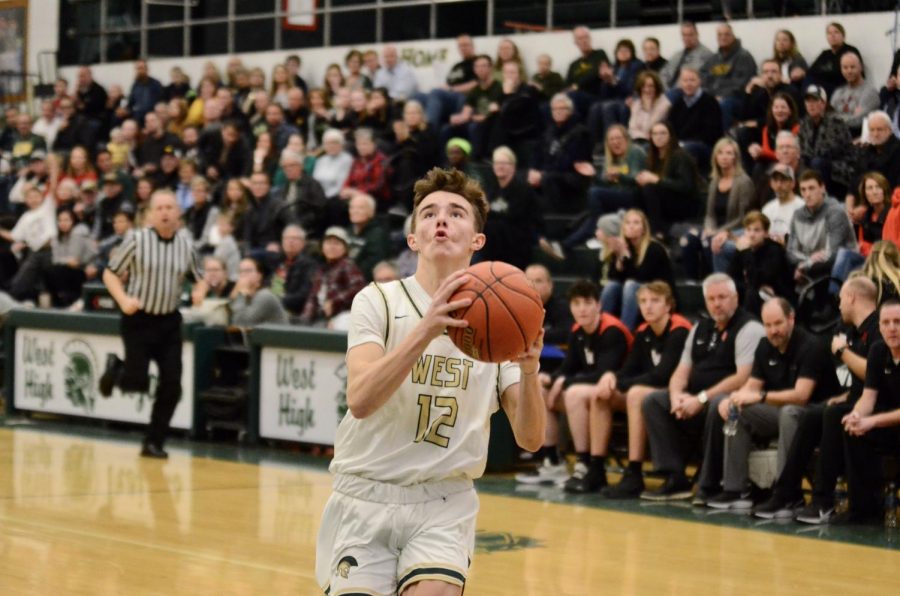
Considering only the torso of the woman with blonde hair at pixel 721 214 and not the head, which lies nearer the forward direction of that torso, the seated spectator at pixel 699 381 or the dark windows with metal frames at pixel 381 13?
the seated spectator

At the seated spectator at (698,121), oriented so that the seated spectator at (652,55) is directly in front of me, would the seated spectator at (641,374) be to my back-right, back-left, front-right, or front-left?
back-left

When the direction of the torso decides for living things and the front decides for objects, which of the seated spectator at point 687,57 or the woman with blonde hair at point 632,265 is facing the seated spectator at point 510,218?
the seated spectator at point 687,57

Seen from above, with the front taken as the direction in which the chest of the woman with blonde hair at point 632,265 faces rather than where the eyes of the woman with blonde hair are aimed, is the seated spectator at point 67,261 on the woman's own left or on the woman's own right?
on the woman's own right

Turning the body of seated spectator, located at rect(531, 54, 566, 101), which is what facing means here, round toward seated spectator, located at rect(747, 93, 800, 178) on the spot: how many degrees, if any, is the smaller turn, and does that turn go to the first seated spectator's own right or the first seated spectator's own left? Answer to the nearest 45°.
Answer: approximately 90° to the first seated spectator's own left

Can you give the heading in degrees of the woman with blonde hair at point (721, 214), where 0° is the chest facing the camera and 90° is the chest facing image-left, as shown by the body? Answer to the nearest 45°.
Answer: approximately 45°

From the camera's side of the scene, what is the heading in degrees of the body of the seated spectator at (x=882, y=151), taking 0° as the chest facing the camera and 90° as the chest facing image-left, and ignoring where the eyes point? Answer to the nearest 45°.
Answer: approximately 45°

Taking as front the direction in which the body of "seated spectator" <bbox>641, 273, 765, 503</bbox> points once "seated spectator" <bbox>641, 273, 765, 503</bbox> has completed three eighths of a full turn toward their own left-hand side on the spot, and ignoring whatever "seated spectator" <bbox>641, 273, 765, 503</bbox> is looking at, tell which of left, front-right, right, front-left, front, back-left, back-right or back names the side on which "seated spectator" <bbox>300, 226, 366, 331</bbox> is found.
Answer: back-left

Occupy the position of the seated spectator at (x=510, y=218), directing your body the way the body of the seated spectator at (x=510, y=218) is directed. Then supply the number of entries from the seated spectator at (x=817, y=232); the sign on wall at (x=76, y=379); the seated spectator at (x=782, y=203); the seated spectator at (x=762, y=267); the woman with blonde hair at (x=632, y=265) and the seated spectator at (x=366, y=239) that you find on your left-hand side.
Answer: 4

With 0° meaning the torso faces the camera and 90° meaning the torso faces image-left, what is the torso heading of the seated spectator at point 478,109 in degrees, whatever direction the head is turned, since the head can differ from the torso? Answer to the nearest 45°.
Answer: approximately 45°

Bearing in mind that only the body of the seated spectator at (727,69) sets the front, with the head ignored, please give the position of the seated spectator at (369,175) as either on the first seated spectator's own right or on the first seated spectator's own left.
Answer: on the first seated spectator's own right

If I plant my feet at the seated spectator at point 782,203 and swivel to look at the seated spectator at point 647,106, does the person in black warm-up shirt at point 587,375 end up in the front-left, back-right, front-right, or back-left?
back-left

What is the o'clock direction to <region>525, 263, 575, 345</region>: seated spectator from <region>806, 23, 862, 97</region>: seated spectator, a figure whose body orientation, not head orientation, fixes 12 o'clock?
<region>525, 263, 575, 345</region>: seated spectator is roughly at 12 o'clock from <region>806, 23, 862, 97</region>: seated spectator.
